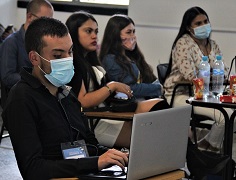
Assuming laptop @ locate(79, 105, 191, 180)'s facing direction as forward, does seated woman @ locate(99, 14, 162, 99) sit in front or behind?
in front

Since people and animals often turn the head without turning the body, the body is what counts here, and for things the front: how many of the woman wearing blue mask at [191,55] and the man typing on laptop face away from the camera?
0

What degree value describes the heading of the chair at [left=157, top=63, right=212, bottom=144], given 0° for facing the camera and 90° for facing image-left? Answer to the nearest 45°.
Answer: approximately 315°

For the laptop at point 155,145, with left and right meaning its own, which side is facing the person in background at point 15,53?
front

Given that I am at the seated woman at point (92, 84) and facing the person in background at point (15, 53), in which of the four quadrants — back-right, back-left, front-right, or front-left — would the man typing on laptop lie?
back-left

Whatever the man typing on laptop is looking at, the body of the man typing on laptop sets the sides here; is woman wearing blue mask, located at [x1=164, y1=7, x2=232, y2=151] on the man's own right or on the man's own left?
on the man's own left

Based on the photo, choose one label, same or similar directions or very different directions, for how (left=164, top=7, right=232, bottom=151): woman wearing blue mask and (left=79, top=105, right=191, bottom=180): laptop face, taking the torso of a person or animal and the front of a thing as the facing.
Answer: very different directions

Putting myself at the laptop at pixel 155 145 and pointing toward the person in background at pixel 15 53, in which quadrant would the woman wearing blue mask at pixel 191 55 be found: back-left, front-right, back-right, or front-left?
front-right

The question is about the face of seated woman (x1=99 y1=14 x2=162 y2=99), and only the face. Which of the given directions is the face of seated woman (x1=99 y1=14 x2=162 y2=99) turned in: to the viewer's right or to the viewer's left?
to the viewer's right

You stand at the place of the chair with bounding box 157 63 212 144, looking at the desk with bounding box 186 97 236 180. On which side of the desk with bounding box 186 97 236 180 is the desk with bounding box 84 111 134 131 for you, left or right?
right

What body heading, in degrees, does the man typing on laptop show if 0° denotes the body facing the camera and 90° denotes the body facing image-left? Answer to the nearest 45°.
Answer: approximately 315°
